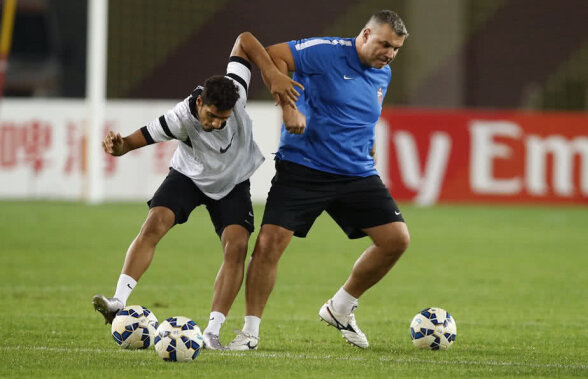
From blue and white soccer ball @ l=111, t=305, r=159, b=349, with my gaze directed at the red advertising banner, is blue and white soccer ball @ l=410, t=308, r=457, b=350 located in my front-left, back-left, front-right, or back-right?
front-right

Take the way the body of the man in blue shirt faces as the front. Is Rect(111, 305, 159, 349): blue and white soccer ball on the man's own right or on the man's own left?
on the man's own right

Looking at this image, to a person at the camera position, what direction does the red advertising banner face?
facing the viewer

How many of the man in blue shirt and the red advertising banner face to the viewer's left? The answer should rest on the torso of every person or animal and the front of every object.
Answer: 0

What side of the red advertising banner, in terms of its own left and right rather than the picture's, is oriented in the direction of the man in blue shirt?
front

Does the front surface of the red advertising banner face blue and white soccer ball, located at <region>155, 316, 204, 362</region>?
yes

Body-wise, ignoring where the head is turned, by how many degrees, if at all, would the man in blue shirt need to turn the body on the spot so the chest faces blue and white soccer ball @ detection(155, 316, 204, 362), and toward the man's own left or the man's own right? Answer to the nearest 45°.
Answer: approximately 90° to the man's own right

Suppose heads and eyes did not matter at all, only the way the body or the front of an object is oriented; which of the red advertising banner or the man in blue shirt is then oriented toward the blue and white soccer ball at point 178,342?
the red advertising banner

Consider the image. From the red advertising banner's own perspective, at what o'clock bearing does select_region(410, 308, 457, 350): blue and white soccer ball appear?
The blue and white soccer ball is roughly at 12 o'clock from the red advertising banner.

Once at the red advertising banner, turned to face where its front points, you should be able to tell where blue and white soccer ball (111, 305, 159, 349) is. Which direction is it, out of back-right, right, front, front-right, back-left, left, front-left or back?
front

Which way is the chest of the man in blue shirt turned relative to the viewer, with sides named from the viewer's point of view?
facing the viewer and to the right of the viewer
